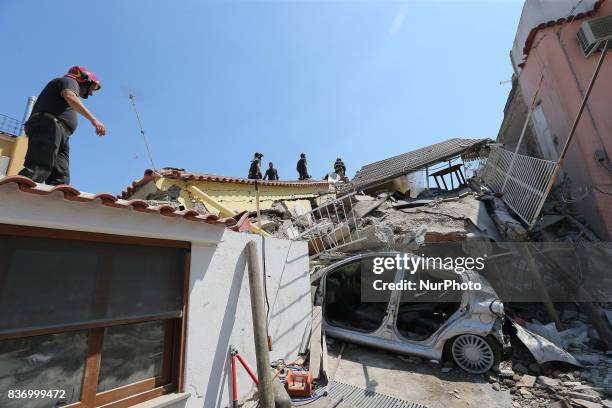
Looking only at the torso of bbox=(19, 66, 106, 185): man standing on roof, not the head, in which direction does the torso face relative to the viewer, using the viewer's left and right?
facing to the right of the viewer

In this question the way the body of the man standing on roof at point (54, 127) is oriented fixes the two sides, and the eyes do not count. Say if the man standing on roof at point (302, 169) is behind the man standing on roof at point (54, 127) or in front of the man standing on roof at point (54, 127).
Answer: in front

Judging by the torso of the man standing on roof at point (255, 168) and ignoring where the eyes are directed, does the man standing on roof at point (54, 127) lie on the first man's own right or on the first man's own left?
on the first man's own right

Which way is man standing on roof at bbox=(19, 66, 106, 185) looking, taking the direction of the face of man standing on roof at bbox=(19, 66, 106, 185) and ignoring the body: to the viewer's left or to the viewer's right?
to the viewer's right

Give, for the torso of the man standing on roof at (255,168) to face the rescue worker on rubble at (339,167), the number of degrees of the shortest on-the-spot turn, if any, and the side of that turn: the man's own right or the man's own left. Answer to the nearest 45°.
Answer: approximately 45° to the man's own left

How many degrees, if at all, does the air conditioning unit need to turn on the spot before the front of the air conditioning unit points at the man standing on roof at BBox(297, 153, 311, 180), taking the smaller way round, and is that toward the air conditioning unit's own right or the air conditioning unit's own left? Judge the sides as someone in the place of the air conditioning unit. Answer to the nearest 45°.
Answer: approximately 45° to the air conditioning unit's own right

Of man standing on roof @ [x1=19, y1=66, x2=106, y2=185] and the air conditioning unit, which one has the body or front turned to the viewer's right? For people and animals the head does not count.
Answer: the man standing on roof

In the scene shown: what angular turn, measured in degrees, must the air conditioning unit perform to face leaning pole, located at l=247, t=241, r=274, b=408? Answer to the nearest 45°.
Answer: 0° — it already faces it
